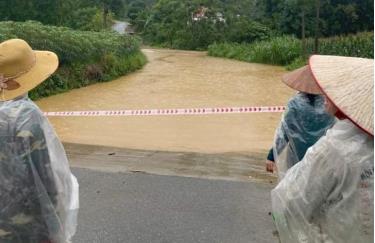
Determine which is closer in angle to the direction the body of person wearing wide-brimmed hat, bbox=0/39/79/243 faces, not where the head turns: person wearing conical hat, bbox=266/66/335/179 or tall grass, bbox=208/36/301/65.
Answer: the tall grass

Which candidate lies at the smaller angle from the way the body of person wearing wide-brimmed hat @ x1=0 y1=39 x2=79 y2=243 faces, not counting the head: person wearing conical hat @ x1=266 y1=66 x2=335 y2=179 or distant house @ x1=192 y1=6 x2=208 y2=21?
the distant house

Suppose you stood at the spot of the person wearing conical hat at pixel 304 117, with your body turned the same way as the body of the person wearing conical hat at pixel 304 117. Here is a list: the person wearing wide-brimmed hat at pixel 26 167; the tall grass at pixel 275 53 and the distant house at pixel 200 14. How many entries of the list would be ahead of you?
2

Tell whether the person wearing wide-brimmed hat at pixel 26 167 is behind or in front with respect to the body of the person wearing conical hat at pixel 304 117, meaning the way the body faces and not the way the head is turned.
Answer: behind

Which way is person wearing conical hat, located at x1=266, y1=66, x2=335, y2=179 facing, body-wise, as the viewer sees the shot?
away from the camera

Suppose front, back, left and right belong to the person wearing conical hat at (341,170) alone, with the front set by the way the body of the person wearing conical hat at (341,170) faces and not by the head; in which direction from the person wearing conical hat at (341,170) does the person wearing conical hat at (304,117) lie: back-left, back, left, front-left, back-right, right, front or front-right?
front-right

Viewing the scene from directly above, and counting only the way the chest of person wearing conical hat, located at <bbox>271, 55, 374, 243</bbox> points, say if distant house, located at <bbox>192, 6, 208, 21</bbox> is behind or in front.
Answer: in front

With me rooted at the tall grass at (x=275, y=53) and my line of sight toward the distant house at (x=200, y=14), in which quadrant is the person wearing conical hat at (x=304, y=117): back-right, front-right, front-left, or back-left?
back-left

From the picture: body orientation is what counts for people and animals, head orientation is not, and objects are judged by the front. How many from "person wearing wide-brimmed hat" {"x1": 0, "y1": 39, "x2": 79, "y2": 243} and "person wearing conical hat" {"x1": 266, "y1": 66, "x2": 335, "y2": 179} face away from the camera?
2

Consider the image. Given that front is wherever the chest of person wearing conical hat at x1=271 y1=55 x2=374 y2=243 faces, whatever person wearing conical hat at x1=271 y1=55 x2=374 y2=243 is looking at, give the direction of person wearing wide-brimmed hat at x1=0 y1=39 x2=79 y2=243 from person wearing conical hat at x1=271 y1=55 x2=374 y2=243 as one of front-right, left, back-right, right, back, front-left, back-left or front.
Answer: front-left

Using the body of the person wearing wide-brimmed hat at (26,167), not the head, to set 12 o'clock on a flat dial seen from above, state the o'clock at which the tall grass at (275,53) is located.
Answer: The tall grass is roughly at 1 o'clock from the person wearing wide-brimmed hat.

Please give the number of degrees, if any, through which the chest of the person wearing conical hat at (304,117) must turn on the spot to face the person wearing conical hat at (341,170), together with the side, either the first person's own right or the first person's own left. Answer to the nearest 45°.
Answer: approximately 180°

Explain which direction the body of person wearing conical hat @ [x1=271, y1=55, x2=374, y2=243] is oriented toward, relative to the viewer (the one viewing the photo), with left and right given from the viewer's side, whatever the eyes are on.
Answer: facing away from the viewer and to the left of the viewer

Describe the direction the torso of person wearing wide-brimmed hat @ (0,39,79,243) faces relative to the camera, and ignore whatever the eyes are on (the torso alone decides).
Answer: away from the camera

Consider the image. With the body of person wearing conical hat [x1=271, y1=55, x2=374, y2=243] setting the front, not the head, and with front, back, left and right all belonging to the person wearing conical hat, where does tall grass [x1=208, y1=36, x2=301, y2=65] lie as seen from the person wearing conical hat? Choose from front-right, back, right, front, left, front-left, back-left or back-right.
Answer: front-right
